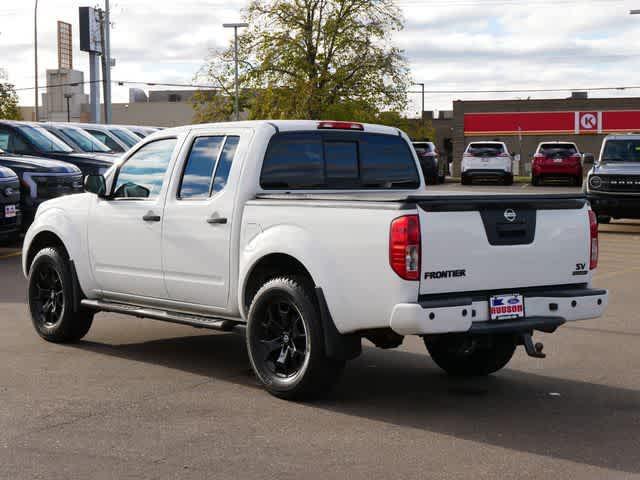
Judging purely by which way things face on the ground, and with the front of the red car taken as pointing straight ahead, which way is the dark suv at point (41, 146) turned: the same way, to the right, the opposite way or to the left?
to the right

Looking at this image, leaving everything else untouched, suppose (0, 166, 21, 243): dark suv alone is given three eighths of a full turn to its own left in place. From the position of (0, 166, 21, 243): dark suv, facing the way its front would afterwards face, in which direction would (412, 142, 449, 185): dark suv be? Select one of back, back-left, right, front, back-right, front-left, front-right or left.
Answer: front-right

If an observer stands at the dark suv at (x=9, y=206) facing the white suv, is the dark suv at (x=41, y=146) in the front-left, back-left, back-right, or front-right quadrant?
front-left

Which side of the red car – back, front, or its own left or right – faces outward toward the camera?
back

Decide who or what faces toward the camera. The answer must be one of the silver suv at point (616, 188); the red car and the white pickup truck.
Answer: the silver suv

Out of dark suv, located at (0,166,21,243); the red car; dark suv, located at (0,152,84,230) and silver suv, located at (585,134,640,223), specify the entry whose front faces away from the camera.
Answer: the red car

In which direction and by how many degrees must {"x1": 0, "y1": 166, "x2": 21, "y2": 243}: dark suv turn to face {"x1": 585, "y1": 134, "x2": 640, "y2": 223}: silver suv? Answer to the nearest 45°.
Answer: approximately 45° to its left

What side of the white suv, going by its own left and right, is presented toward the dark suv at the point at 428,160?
left

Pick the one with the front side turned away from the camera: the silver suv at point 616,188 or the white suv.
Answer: the white suv

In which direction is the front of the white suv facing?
away from the camera

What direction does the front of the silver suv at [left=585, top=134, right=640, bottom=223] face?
toward the camera

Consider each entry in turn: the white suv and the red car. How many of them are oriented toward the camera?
0

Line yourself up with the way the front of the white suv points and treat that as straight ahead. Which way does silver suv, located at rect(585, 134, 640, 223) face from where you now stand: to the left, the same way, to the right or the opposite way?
the opposite way

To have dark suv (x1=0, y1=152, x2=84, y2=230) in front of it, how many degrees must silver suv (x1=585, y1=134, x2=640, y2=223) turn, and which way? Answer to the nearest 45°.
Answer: approximately 45° to its right

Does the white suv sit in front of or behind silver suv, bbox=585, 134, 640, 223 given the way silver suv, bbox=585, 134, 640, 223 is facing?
behind

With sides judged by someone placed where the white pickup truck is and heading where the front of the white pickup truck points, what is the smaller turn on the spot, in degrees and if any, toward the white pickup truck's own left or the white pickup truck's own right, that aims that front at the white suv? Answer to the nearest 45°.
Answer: approximately 45° to the white pickup truck's own right

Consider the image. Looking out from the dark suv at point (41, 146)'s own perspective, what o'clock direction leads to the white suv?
The white suv is roughly at 9 o'clock from the dark suv.

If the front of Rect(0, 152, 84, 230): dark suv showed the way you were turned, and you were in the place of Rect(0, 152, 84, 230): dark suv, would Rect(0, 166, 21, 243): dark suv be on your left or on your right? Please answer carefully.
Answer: on your right

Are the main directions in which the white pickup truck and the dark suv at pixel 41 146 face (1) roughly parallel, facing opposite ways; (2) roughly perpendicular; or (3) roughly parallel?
roughly parallel, facing opposite ways

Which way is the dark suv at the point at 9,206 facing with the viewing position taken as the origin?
facing the viewer and to the right of the viewer

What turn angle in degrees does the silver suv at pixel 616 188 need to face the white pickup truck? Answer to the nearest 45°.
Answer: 0° — it already faces it
